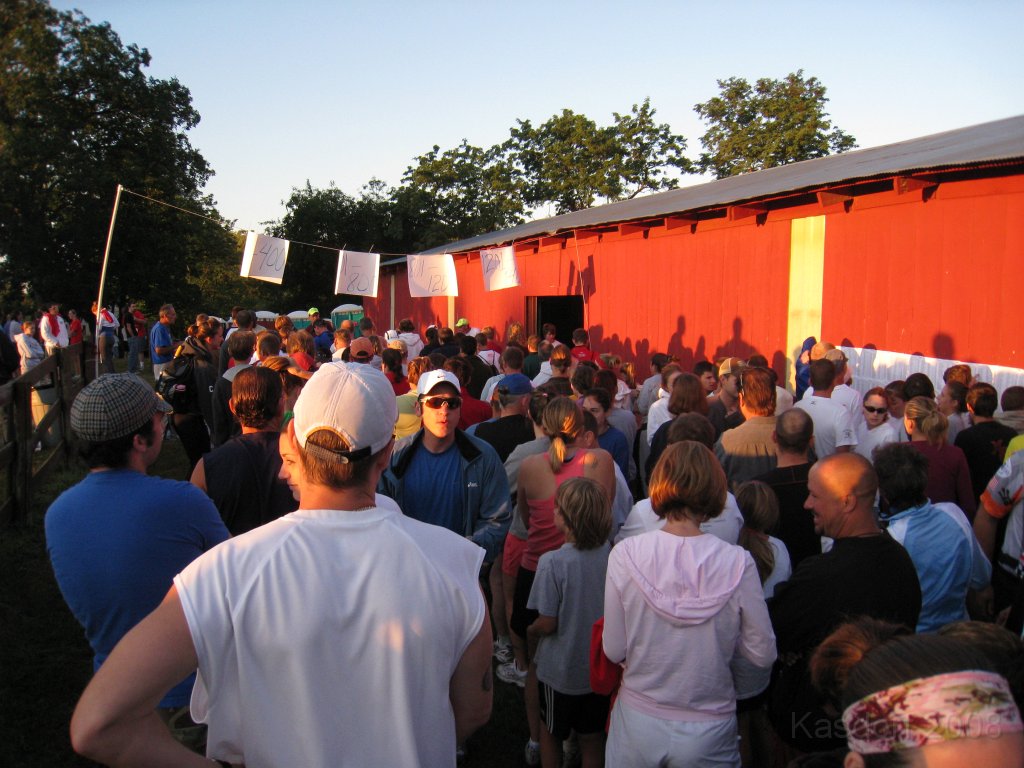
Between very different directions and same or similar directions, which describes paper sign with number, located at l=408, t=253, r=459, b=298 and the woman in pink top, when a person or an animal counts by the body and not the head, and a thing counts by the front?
very different directions

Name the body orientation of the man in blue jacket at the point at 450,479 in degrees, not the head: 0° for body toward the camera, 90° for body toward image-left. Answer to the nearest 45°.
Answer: approximately 0°

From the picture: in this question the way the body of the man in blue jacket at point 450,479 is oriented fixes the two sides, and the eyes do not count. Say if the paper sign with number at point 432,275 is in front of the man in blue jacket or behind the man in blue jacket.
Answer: behind

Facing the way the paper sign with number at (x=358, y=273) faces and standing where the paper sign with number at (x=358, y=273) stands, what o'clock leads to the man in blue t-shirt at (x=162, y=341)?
The man in blue t-shirt is roughly at 1 o'clock from the paper sign with number.

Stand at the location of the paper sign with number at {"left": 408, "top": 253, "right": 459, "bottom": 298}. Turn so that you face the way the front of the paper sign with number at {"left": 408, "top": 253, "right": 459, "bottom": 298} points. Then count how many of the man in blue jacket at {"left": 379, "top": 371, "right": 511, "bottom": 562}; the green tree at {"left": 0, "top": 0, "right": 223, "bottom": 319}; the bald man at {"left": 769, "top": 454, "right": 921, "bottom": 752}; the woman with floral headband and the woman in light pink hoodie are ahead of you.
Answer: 4

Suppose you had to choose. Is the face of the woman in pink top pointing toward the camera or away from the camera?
away from the camera

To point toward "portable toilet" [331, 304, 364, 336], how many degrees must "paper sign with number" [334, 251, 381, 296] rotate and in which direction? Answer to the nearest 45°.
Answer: approximately 180°

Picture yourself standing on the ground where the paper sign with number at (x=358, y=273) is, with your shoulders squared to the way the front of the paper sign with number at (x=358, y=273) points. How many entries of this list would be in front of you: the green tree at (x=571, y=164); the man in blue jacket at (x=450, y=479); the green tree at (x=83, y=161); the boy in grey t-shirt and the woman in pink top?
3

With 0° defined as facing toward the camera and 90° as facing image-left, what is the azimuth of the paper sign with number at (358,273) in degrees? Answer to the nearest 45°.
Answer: approximately 0°

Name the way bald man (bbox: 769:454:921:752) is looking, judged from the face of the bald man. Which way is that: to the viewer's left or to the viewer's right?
to the viewer's left

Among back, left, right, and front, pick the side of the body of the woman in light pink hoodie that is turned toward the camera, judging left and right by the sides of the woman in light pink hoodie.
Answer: back

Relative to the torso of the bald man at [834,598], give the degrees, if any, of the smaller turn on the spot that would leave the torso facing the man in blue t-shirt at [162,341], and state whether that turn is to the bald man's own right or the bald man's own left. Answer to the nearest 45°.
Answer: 0° — they already face them

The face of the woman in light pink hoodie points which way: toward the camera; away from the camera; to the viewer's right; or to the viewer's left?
away from the camera
